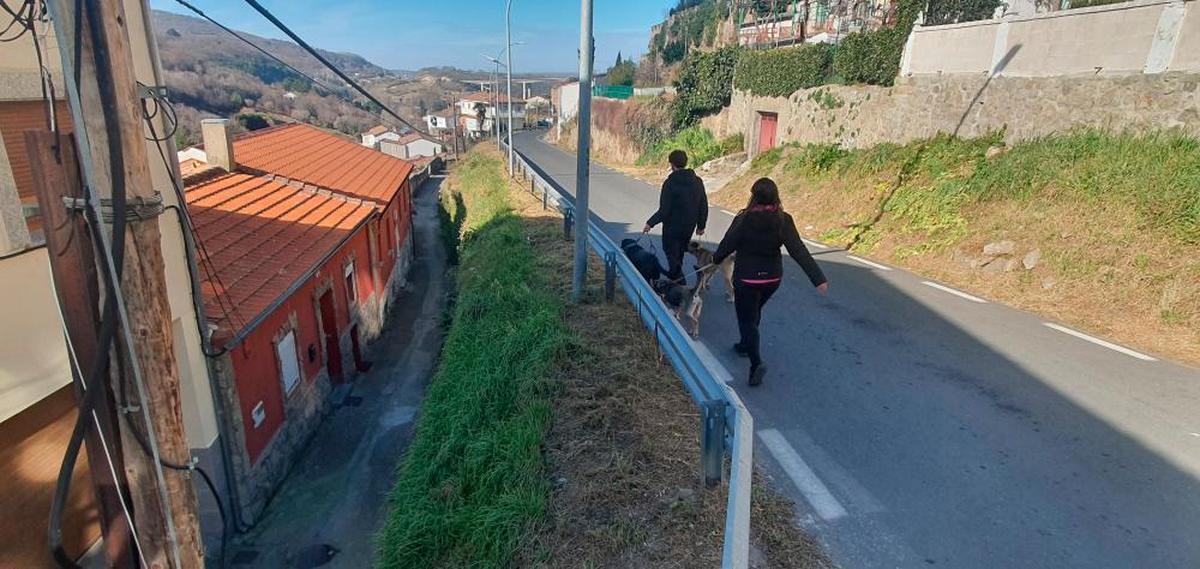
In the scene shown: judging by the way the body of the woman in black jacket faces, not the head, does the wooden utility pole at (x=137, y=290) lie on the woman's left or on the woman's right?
on the woman's left

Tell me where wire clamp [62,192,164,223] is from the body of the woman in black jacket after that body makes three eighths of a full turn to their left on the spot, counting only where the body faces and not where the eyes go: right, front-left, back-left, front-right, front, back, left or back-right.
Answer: front

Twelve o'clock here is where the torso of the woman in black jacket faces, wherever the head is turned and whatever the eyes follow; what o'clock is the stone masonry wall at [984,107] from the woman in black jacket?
The stone masonry wall is roughly at 1 o'clock from the woman in black jacket.

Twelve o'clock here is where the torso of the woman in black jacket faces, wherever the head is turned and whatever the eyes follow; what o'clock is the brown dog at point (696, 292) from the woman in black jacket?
The brown dog is roughly at 11 o'clock from the woman in black jacket.

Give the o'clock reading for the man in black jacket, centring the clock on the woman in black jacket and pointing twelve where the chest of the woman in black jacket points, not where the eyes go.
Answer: The man in black jacket is roughly at 11 o'clock from the woman in black jacket.

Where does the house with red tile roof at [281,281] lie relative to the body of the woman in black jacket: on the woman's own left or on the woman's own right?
on the woman's own left

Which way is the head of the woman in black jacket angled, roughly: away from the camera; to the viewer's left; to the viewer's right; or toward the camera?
away from the camera

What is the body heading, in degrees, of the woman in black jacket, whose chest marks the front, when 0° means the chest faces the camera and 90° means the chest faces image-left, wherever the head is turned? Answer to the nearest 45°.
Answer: approximately 180°

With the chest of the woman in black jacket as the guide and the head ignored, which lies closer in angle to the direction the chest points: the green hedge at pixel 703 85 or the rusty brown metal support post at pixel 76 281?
the green hedge
